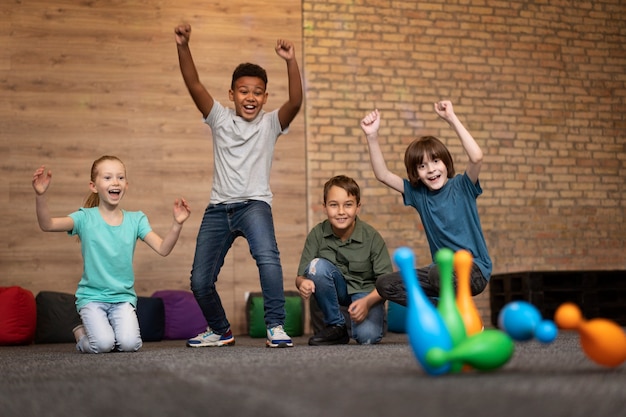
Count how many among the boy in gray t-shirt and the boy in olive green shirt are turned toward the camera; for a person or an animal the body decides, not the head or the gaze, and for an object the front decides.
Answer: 2

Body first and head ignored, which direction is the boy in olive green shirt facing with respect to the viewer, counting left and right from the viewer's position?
facing the viewer

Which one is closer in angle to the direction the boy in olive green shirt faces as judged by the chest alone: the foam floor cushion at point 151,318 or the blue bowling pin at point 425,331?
the blue bowling pin

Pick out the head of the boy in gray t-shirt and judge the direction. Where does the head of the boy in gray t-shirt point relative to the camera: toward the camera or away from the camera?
toward the camera

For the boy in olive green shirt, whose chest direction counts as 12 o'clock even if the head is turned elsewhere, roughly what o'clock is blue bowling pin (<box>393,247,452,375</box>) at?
The blue bowling pin is roughly at 12 o'clock from the boy in olive green shirt.

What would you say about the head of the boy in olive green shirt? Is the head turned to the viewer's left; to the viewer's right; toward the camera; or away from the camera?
toward the camera

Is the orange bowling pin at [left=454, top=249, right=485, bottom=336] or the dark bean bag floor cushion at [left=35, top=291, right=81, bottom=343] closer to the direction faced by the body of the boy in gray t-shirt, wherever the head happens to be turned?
the orange bowling pin

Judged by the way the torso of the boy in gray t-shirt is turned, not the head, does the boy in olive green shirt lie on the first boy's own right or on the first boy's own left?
on the first boy's own left

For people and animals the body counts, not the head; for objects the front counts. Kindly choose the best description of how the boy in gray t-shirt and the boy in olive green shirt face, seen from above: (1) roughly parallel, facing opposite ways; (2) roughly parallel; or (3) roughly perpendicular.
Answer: roughly parallel

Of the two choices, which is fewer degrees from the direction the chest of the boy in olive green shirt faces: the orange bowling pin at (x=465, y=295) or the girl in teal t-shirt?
the orange bowling pin

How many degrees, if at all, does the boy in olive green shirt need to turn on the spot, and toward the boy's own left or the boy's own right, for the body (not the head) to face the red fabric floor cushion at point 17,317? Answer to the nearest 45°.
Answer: approximately 135° to the boy's own right

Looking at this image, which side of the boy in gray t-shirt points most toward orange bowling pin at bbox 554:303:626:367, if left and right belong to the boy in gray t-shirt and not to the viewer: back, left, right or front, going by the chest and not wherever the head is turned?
front

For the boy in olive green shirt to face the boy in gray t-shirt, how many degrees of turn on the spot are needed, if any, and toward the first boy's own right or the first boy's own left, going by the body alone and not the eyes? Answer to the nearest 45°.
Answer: approximately 90° to the first boy's own right

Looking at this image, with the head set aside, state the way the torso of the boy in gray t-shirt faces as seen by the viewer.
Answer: toward the camera

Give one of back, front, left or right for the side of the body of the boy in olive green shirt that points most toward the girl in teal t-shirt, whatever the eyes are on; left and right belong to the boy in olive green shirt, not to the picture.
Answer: right

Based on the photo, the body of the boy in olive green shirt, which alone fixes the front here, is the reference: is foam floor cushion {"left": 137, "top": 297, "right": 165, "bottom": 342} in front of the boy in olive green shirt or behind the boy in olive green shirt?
behind

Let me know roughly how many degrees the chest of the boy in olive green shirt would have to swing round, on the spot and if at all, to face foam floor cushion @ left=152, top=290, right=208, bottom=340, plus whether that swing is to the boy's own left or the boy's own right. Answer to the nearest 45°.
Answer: approximately 135° to the boy's own right

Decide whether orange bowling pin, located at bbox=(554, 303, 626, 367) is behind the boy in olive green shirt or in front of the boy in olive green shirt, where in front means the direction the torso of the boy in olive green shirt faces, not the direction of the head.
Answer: in front
